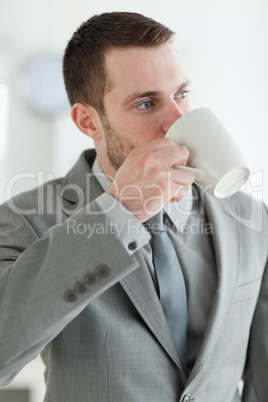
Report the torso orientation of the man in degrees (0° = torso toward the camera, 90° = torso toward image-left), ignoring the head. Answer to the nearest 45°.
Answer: approximately 315°
